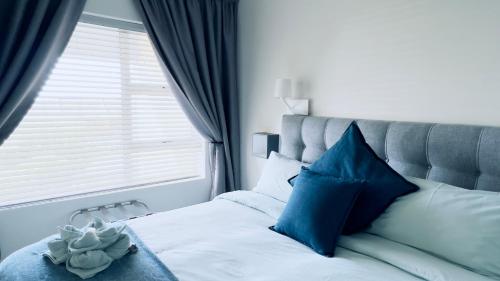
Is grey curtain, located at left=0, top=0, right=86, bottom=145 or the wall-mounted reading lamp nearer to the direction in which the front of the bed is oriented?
the grey curtain

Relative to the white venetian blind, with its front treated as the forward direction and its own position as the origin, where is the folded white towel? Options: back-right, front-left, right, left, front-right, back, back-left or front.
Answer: front-right

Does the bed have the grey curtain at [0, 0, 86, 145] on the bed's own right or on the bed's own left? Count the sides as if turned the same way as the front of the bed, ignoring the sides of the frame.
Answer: on the bed's own right

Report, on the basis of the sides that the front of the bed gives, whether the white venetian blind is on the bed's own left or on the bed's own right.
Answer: on the bed's own right

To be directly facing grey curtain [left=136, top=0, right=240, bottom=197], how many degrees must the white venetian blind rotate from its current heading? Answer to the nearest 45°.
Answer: approximately 45° to its left

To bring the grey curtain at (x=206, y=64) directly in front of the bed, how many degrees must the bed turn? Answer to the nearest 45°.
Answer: approximately 90° to its right

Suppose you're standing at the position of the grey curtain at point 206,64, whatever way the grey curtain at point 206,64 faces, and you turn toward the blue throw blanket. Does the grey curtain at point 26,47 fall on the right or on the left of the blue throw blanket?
right

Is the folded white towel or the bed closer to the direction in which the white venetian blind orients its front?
the bed

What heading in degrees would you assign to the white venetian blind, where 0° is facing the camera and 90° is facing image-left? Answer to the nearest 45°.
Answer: approximately 315°

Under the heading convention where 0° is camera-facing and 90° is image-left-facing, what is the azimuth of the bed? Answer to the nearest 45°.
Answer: approximately 45°
